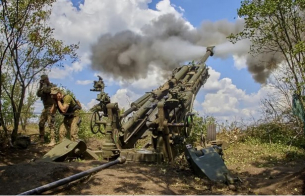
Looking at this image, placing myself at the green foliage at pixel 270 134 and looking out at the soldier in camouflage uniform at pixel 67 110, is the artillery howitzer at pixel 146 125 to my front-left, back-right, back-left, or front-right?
front-left

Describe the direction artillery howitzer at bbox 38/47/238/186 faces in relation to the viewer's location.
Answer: facing away from the viewer and to the right of the viewer

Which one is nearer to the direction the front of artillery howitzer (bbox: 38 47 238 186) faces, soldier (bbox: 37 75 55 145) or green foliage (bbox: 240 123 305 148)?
the green foliage

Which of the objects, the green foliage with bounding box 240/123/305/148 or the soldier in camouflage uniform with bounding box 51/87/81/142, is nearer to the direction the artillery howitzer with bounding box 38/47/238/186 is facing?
the green foliage

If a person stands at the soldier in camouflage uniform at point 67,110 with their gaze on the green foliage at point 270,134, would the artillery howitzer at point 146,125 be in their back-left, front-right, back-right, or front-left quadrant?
front-right

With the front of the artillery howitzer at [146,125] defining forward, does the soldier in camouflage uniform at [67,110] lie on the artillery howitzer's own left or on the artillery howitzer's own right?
on the artillery howitzer's own left

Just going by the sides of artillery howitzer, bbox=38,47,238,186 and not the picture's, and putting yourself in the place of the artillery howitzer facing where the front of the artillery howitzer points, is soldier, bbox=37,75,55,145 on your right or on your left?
on your left

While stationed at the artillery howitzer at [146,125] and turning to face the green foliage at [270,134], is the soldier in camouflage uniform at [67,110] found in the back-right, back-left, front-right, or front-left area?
back-left

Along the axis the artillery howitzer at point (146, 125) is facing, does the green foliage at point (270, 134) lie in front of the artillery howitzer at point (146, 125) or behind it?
in front
